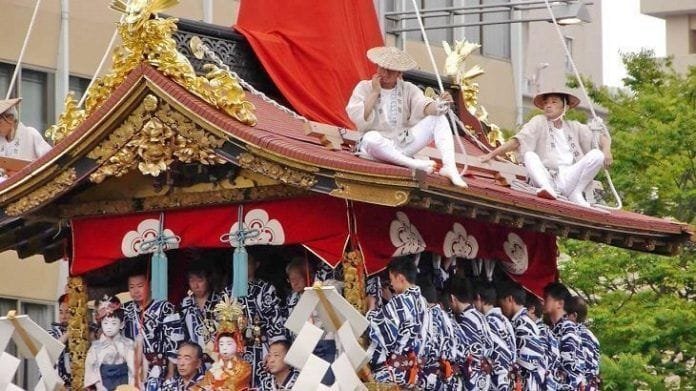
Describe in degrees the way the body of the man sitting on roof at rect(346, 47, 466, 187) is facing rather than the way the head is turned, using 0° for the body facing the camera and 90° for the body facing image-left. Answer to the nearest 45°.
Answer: approximately 315°

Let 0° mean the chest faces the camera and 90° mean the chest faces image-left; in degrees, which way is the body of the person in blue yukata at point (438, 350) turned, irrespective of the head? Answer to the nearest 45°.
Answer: approximately 135°

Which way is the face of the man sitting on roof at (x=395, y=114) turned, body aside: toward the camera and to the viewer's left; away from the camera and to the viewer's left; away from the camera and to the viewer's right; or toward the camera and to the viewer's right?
toward the camera and to the viewer's left

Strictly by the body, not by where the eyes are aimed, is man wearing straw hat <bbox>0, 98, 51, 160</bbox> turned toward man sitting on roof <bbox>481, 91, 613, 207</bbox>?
no

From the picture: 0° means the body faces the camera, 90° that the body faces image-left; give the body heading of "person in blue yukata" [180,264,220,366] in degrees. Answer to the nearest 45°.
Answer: approximately 0°

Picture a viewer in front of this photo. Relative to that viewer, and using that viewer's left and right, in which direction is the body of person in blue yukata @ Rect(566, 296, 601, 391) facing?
facing away from the viewer and to the left of the viewer

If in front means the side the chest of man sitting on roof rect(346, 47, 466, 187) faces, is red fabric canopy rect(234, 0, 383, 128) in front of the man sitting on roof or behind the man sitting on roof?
behind

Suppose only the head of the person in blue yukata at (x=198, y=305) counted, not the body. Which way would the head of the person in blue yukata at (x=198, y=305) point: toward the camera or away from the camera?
toward the camera

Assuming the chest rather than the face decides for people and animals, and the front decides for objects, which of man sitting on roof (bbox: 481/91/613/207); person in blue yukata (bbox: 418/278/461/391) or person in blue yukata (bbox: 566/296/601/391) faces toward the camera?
the man sitting on roof

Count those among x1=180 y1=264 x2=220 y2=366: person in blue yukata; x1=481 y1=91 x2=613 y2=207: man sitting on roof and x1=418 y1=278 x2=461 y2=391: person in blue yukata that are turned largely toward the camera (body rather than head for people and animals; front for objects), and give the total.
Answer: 2

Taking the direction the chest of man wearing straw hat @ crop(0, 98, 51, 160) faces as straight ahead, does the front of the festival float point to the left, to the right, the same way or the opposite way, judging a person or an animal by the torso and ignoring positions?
the same way

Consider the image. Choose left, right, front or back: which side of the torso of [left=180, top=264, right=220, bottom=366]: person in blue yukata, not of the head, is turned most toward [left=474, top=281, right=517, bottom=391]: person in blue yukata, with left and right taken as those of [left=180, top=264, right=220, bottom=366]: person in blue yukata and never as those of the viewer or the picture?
left

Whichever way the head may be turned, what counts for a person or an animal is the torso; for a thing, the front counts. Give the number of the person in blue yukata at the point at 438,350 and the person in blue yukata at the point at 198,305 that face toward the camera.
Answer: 1
